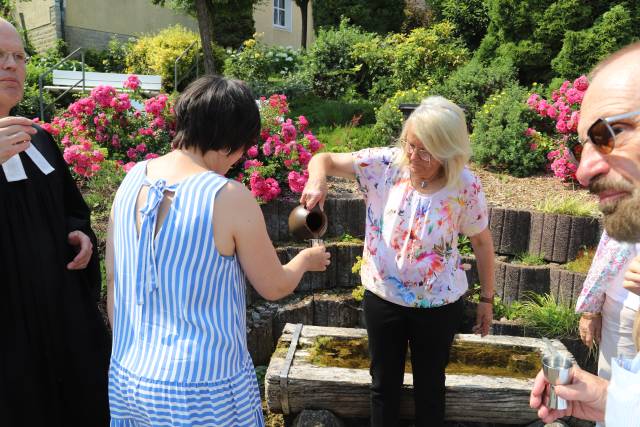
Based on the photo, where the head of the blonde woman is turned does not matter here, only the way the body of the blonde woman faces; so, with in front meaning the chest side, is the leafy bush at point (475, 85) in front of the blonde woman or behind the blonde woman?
behind

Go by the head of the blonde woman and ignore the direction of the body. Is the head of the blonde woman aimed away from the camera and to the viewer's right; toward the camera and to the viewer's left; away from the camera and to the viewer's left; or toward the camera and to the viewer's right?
toward the camera and to the viewer's left

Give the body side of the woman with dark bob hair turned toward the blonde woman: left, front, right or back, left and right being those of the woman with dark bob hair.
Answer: front

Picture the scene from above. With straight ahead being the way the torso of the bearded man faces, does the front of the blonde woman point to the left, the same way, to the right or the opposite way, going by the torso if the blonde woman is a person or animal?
to the left

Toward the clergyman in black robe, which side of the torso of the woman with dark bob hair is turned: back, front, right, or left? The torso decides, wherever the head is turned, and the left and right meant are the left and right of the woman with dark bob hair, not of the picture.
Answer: left

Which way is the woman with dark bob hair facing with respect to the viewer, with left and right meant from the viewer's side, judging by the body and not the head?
facing away from the viewer and to the right of the viewer

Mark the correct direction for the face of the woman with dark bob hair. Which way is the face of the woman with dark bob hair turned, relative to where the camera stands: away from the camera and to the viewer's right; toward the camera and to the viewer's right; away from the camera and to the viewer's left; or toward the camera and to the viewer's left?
away from the camera and to the viewer's right

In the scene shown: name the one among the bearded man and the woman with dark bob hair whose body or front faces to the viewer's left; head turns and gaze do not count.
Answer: the bearded man

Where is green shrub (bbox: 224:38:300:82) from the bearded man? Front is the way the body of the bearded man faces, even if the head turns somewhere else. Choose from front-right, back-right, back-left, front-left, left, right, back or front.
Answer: front-right

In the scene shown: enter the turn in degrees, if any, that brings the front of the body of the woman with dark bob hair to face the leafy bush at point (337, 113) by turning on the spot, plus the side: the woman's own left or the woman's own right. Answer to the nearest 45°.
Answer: approximately 45° to the woman's own left

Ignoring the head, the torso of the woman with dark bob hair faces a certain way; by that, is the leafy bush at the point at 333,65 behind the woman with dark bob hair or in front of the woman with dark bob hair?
in front

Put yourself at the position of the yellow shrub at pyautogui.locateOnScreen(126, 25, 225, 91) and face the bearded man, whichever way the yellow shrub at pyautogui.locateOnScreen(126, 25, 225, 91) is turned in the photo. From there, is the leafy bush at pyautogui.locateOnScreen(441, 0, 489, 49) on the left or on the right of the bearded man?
left

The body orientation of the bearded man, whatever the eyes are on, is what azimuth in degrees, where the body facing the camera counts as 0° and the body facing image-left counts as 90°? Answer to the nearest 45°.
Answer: approximately 90°

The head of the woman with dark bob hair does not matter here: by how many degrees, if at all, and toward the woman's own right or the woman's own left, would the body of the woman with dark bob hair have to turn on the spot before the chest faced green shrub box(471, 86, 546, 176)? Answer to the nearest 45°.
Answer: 0° — they already face it

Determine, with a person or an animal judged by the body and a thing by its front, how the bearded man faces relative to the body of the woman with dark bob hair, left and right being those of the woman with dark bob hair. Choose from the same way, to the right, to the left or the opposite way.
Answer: to the left

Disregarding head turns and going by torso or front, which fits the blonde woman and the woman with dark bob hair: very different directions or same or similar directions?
very different directions
